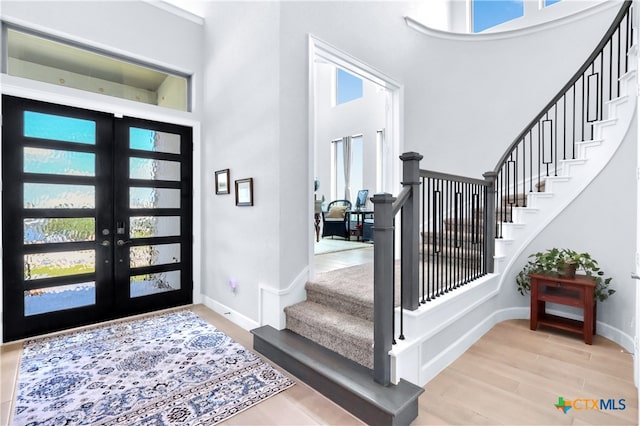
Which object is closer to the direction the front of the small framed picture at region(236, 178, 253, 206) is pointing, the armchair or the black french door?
the black french door

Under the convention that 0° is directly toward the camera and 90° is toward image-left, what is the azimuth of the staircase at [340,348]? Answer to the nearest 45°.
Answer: approximately 45°

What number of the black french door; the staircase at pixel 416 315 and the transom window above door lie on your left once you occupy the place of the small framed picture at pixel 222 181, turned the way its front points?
1

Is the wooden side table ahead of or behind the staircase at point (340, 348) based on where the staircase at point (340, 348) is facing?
behind

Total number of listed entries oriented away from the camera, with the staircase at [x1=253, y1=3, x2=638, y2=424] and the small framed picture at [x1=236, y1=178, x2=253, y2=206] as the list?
0

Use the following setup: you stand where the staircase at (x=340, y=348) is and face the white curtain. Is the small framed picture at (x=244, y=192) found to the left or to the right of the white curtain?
left

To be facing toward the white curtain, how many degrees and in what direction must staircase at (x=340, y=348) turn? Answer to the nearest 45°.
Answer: approximately 135° to its right

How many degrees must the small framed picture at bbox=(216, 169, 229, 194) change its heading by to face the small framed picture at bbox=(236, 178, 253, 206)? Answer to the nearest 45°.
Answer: approximately 90° to its left

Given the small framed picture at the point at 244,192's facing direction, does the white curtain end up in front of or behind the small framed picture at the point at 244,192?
behind

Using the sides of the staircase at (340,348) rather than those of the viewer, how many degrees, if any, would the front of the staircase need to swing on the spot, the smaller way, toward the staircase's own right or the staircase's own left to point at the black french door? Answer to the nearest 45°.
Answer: approximately 45° to the staircase's own right
